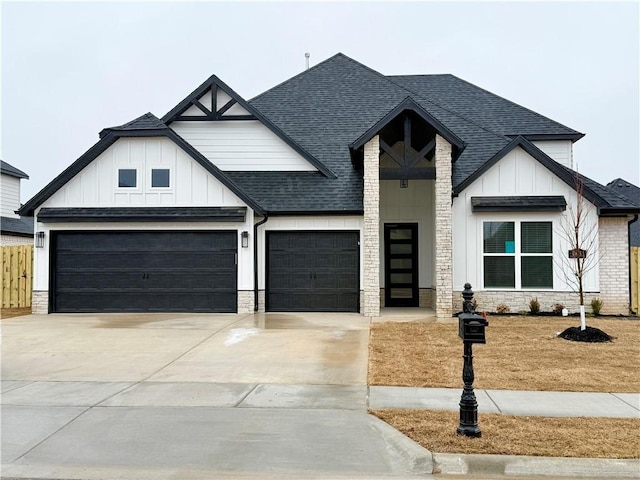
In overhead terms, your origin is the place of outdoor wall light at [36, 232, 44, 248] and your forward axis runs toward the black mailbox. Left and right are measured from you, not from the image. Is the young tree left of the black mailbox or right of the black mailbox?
left

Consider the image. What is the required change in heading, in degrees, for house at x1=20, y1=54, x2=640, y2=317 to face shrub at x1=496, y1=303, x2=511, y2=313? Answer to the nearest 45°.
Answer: approximately 90° to its left

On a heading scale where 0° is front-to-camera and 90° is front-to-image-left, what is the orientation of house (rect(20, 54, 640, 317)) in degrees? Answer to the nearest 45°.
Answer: approximately 0°

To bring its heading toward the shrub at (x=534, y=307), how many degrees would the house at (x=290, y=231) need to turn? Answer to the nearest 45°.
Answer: approximately 90° to its left

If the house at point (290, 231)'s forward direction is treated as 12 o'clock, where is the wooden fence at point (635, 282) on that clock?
The wooden fence is roughly at 9 o'clock from the house.

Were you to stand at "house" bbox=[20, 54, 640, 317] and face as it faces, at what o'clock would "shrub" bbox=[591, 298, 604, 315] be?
The shrub is roughly at 9 o'clock from the house.

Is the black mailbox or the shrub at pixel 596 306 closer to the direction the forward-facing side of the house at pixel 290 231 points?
the black mailbox
